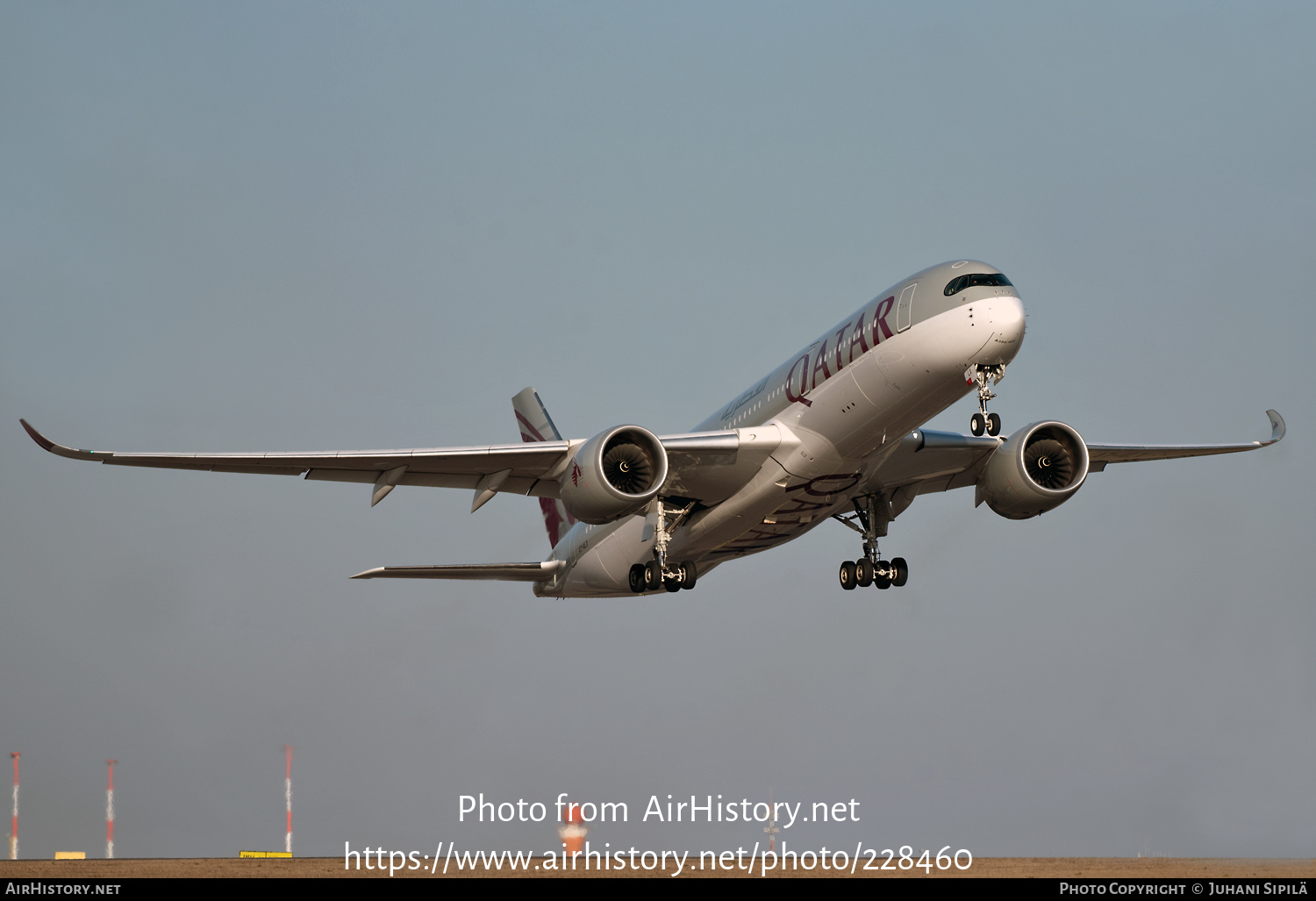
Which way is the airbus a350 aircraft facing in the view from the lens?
facing the viewer and to the right of the viewer
